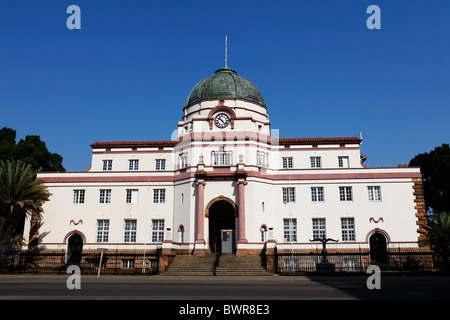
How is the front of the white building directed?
toward the camera

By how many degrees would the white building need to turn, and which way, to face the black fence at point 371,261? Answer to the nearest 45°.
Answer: approximately 90° to its left

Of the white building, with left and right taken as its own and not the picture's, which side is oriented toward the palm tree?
right

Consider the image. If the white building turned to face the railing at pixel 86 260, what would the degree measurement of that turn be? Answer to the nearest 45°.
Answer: approximately 90° to its right

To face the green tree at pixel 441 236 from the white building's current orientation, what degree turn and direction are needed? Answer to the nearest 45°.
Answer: approximately 90° to its left
